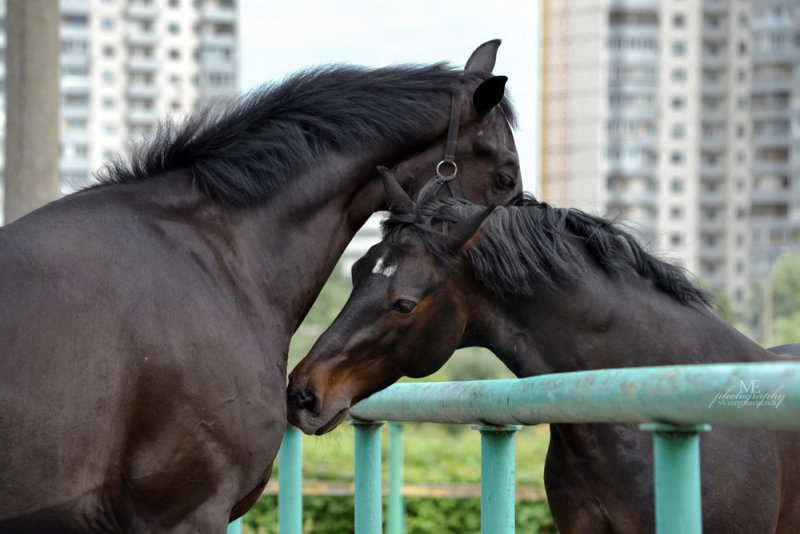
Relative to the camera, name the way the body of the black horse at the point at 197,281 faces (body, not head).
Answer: to the viewer's right
